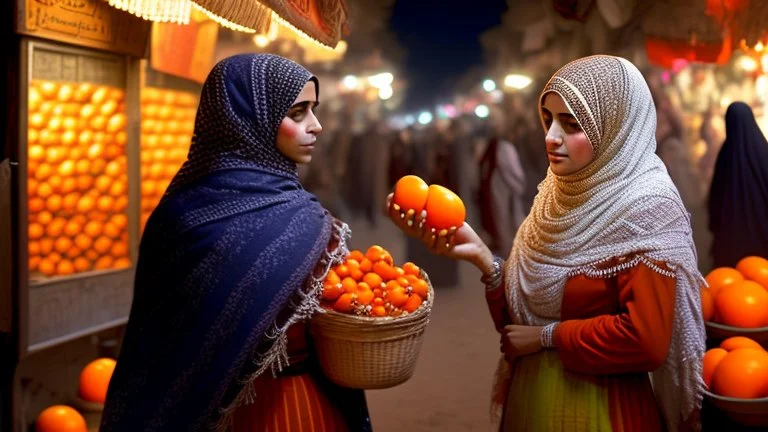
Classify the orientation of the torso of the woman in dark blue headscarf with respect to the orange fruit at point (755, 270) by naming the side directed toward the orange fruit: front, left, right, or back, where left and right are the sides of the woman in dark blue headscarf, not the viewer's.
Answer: front

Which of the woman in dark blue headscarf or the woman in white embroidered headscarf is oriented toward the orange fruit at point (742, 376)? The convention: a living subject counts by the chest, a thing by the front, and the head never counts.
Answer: the woman in dark blue headscarf

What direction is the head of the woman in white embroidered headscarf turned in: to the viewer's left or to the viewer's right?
to the viewer's left

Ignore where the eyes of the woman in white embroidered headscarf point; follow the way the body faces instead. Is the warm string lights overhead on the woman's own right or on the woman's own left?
on the woman's own right

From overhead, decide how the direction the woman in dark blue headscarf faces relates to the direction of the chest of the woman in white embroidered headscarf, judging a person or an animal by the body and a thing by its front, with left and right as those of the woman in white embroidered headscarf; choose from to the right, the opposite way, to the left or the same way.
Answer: the opposite way

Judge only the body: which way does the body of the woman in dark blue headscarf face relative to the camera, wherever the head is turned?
to the viewer's right

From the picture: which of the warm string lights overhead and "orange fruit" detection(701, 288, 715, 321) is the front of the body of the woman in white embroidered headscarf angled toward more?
the warm string lights overhead

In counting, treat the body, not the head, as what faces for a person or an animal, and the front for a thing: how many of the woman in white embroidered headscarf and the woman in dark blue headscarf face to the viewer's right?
1

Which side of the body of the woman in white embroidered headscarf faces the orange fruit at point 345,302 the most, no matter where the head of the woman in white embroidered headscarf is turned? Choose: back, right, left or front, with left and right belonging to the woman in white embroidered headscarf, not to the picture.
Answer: front

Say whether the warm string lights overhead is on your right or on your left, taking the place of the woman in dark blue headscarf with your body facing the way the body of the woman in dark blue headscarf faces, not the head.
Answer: on your left
